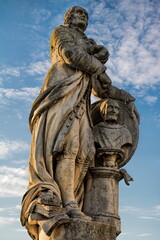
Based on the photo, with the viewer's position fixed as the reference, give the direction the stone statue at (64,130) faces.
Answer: facing the viewer and to the right of the viewer
